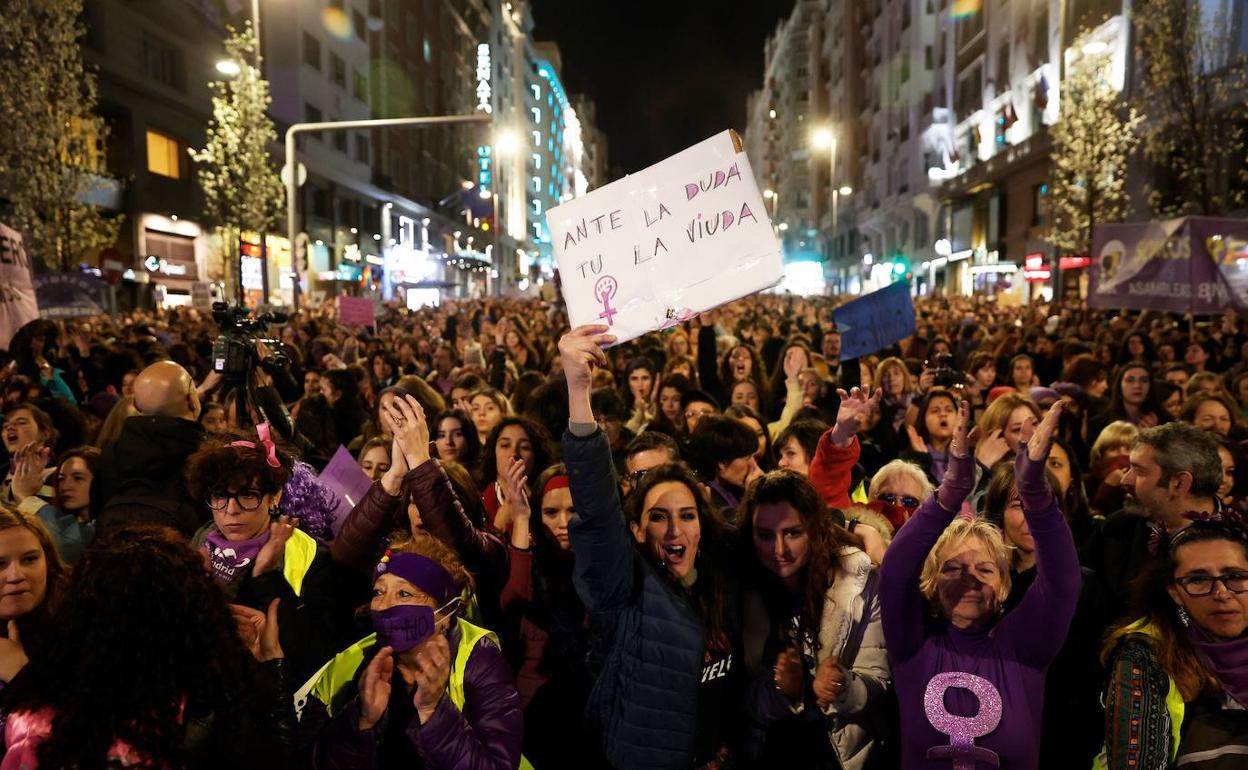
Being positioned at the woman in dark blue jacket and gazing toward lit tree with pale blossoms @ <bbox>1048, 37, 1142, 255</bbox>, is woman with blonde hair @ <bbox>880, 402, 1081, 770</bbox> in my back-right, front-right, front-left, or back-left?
front-right

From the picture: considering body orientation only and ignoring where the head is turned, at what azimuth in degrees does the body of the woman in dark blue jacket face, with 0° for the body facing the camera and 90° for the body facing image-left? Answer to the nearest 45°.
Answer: approximately 315°

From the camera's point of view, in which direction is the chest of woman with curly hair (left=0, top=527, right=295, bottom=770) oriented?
away from the camera

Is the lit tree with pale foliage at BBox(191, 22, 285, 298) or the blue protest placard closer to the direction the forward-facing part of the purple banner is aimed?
the blue protest placard

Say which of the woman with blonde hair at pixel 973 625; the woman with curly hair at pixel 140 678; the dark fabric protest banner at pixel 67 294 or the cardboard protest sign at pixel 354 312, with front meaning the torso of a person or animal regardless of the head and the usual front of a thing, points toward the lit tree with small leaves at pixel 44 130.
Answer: the woman with curly hair

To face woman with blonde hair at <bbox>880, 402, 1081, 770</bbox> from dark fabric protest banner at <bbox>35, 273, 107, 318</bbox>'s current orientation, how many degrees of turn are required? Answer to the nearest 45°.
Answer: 0° — it already faces them

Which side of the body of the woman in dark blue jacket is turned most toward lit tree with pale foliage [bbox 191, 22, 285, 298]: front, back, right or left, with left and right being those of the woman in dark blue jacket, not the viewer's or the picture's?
back

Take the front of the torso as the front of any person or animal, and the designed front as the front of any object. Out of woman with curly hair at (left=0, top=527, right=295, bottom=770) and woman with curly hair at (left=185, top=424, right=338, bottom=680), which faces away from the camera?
woman with curly hair at (left=0, top=527, right=295, bottom=770)

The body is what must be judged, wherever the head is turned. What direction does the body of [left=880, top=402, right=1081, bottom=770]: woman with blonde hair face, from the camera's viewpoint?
toward the camera

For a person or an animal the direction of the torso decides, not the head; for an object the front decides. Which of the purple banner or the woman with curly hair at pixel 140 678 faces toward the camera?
the purple banner

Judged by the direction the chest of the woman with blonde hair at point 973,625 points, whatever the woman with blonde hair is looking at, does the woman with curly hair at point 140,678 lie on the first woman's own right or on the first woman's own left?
on the first woman's own right

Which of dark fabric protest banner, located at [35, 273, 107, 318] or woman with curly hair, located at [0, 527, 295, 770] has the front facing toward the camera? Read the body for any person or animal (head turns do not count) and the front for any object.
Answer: the dark fabric protest banner

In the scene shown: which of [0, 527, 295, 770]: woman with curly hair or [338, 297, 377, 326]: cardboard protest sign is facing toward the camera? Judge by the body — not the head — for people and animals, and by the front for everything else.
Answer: the cardboard protest sign

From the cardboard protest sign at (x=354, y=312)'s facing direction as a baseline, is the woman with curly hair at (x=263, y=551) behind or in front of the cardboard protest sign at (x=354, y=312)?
in front

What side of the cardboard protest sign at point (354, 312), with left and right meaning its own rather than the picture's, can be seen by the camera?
front

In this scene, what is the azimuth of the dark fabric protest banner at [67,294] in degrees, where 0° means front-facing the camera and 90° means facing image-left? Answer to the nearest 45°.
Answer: approximately 0°

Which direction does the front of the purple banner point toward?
toward the camera
